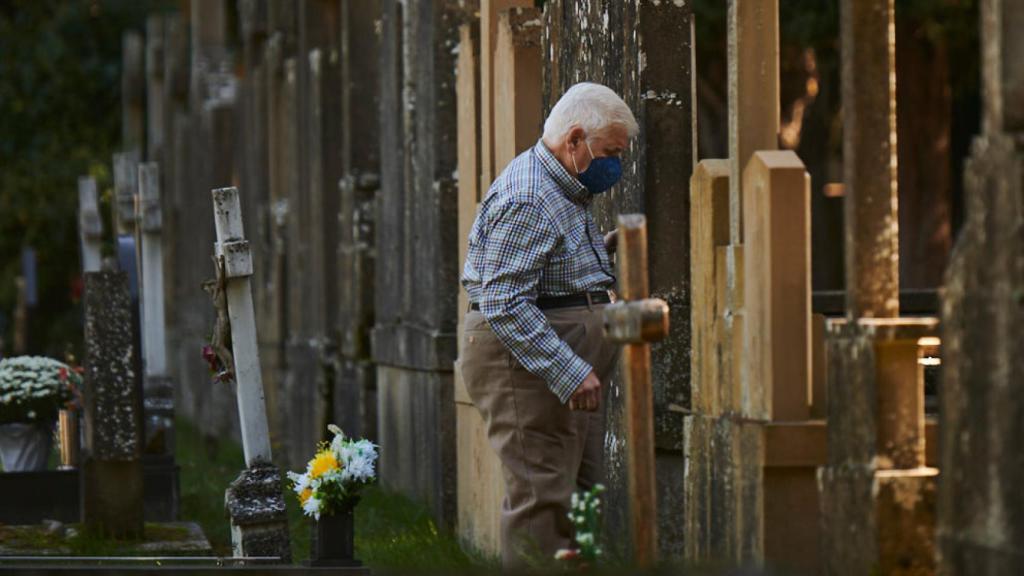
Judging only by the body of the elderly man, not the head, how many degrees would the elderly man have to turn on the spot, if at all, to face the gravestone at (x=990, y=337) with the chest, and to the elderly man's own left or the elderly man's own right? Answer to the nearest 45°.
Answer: approximately 45° to the elderly man's own right

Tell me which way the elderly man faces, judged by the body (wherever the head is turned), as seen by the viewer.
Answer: to the viewer's right

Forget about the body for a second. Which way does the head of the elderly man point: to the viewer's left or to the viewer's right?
to the viewer's right

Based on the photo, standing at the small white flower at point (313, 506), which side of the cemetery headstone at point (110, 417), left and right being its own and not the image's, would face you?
left

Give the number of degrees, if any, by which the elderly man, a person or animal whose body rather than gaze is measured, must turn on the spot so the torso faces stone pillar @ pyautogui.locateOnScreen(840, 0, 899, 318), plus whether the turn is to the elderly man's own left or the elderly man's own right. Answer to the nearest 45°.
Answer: approximately 45° to the elderly man's own right
